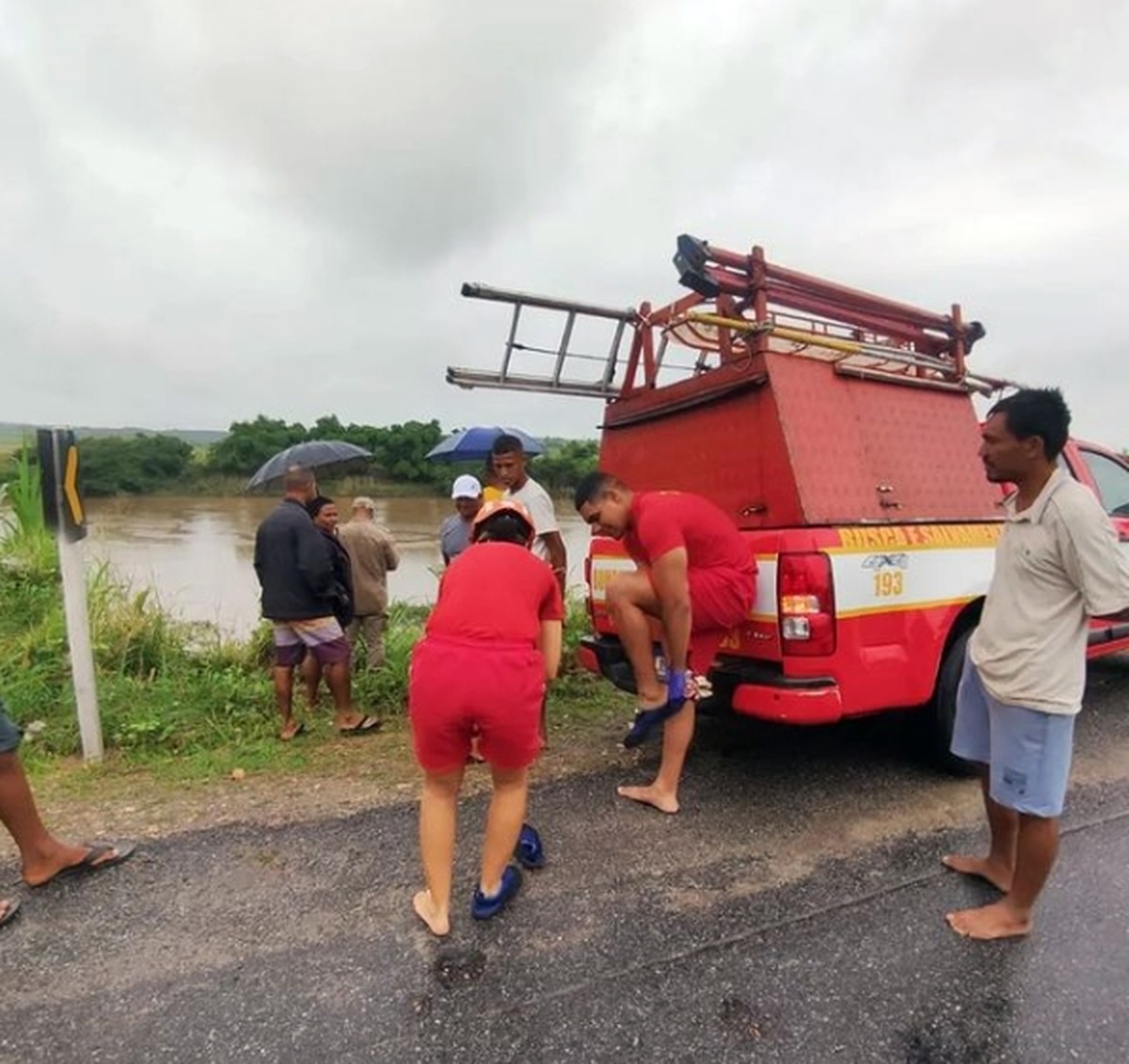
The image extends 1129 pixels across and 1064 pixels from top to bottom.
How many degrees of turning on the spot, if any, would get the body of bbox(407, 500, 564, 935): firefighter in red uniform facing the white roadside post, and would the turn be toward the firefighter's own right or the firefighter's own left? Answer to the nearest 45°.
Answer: approximately 45° to the firefighter's own left

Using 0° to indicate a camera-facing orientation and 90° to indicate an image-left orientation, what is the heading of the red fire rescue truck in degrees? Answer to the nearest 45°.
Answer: approximately 225°

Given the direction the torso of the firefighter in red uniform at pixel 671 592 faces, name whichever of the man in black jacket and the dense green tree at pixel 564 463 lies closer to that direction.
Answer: the man in black jacket

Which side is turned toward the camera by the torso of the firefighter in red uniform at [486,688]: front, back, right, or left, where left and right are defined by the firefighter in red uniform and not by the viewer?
back

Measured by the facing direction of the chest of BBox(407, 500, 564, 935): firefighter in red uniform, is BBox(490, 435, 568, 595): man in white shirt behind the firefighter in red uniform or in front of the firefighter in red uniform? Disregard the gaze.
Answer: in front

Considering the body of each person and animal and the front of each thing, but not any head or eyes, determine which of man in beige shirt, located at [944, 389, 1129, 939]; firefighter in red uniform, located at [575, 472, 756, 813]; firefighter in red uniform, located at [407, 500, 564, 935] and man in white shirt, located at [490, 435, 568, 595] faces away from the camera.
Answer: firefighter in red uniform, located at [407, 500, 564, 935]

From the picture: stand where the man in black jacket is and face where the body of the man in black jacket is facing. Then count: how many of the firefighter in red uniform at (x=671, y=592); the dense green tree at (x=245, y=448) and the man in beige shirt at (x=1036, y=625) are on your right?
2

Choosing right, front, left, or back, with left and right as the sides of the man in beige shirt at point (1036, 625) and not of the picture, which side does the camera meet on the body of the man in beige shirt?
left

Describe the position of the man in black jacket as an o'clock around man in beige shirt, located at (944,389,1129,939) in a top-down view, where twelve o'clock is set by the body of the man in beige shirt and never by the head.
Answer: The man in black jacket is roughly at 12 o'clock from the man in beige shirt.

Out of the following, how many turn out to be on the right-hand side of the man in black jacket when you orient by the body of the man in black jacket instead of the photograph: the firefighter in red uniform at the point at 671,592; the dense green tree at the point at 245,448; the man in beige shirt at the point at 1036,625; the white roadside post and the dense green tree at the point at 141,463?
2

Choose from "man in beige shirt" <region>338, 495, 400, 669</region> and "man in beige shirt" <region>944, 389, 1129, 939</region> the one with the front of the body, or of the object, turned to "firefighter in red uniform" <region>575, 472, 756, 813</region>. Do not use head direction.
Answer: "man in beige shirt" <region>944, 389, 1129, 939</region>

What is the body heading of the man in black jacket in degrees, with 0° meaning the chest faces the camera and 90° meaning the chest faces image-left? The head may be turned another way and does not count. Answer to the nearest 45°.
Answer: approximately 225°

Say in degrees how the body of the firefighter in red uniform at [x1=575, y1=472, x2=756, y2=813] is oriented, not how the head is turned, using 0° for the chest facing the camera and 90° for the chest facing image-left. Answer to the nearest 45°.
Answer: approximately 90°

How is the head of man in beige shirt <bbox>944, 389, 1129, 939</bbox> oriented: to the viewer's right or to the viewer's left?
to the viewer's left

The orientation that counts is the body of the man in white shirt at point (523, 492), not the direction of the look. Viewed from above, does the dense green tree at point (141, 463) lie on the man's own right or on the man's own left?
on the man's own right
